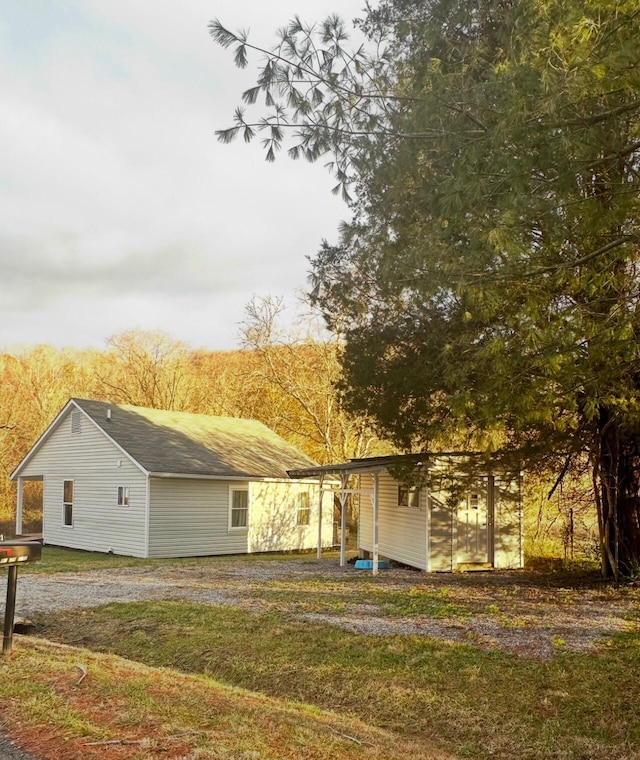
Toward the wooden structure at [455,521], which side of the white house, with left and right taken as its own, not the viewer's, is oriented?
back

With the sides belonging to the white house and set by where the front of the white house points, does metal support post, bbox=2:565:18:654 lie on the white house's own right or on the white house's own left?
on the white house's own left

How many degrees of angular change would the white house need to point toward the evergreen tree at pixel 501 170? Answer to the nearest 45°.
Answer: approximately 135° to its left

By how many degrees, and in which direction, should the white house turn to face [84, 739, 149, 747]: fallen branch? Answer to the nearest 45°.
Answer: approximately 135° to its left

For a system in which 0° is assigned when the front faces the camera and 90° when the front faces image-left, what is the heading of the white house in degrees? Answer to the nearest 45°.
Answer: approximately 135°

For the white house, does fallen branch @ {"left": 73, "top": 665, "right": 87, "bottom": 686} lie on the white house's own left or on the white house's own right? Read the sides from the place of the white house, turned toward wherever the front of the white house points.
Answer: on the white house's own left
